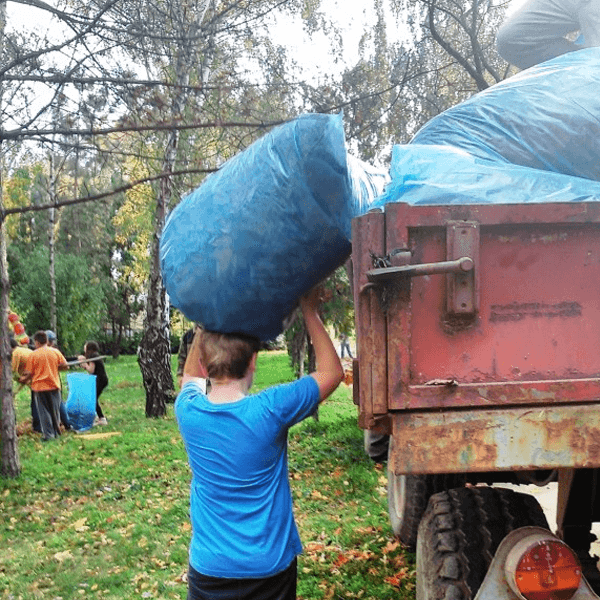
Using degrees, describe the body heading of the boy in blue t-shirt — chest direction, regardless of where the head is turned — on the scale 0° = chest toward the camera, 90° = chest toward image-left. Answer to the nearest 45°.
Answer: approximately 180°
